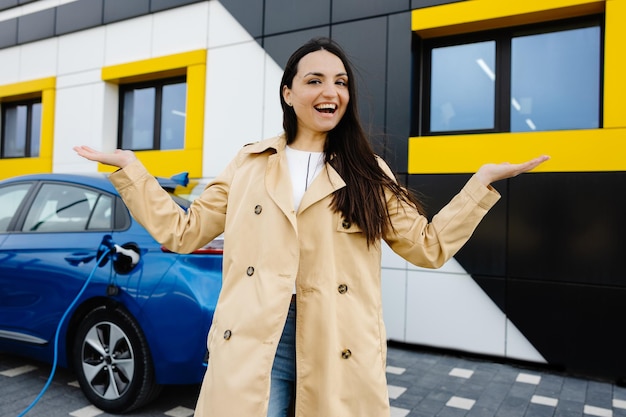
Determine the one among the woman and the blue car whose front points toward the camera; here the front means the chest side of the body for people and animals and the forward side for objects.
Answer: the woman

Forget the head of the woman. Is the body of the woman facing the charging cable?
no

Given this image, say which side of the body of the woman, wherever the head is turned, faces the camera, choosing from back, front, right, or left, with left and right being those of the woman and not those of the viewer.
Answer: front

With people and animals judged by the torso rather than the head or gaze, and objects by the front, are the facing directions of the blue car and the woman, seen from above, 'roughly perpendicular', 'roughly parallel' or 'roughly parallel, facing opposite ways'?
roughly perpendicular

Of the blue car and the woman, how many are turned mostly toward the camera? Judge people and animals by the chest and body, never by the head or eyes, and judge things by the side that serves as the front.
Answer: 1

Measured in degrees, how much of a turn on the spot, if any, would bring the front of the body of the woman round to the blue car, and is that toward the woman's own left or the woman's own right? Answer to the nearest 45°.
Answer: approximately 135° to the woman's own right

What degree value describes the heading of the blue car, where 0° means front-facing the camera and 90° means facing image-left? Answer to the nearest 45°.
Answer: approximately 135°

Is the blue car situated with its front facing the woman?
no
